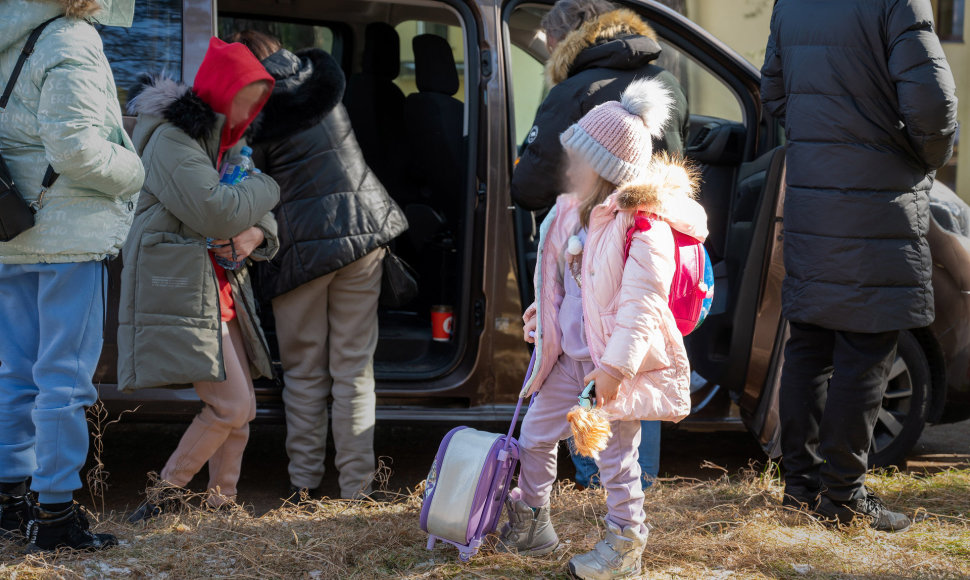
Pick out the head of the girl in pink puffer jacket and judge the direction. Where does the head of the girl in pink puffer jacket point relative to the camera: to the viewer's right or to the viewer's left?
to the viewer's left

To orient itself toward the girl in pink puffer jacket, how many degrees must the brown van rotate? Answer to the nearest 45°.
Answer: approximately 90° to its right

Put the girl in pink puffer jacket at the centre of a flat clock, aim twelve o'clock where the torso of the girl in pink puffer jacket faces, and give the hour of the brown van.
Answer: The brown van is roughly at 4 o'clock from the girl in pink puffer jacket.

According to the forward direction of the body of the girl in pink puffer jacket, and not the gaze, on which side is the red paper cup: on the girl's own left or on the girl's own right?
on the girl's own right

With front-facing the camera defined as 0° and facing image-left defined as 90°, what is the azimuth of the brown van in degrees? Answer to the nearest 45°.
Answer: approximately 270°

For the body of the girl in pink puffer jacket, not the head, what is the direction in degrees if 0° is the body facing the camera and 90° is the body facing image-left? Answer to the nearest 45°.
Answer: approximately 45°

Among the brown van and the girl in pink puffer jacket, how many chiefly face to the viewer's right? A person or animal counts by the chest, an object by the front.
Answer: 1
